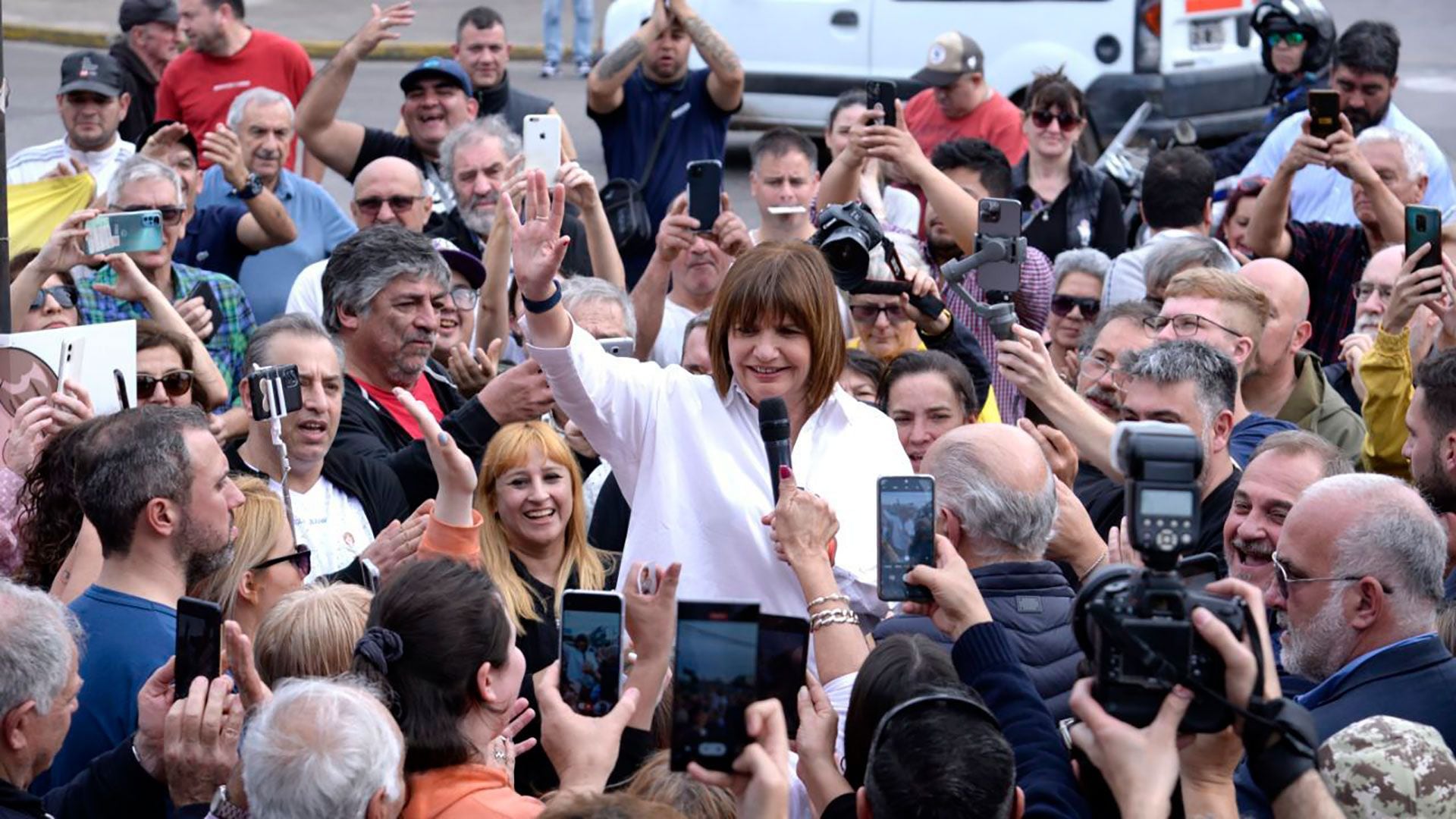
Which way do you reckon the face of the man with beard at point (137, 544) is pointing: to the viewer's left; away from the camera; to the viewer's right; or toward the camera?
to the viewer's right

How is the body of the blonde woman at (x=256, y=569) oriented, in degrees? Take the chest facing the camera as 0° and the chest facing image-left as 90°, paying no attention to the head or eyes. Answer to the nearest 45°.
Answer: approximately 270°

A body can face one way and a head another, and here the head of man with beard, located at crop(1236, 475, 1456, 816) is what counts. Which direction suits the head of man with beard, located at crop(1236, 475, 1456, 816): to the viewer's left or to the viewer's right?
to the viewer's left

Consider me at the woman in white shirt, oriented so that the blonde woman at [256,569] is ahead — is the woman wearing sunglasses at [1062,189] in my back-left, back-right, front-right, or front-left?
back-right

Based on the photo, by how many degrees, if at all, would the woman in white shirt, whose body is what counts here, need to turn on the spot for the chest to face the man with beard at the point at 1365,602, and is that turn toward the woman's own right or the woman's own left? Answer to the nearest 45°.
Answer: approximately 45° to the woman's own left

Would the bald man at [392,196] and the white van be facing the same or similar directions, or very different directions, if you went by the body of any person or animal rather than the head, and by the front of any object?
very different directions

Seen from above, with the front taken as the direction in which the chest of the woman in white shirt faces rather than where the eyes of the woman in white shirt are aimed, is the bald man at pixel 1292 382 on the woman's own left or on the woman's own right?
on the woman's own left

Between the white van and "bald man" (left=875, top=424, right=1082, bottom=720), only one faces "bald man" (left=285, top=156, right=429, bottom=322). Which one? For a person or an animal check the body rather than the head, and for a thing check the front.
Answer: "bald man" (left=875, top=424, right=1082, bottom=720)

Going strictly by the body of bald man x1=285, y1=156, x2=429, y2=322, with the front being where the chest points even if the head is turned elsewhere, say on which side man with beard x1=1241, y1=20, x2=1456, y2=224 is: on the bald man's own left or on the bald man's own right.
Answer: on the bald man's own left

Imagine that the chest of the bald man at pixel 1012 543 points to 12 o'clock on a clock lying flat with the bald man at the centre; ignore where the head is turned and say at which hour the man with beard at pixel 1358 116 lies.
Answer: The man with beard is roughly at 2 o'clock from the bald man.

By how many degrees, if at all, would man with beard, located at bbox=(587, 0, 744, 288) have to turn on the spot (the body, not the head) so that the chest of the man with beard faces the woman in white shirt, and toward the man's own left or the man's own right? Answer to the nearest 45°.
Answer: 0° — they already face them
